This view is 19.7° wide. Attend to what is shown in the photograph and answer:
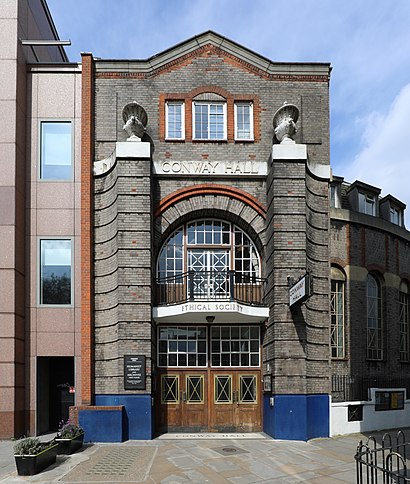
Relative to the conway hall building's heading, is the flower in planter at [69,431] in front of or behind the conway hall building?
in front

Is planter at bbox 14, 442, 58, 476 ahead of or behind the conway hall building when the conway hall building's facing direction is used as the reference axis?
ahead

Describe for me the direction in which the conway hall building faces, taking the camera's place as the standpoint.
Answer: facing the viewer

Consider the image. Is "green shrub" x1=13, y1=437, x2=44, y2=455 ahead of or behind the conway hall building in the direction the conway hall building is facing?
ahead
